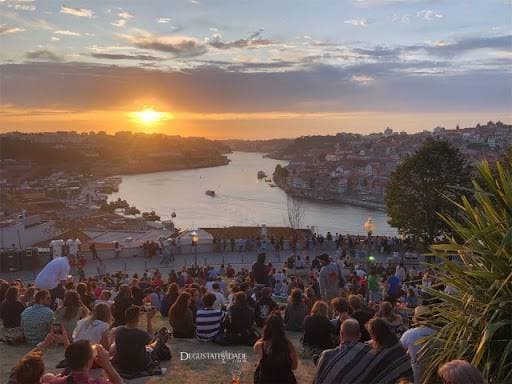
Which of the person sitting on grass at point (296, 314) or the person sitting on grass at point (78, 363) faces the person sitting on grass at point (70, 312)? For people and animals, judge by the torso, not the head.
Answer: the person sitting on grass at point (78, 363)

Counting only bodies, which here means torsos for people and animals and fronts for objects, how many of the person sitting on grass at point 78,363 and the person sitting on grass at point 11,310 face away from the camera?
2

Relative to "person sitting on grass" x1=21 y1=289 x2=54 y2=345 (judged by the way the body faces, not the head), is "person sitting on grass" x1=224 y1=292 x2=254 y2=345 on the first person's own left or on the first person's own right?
on the first person's own right

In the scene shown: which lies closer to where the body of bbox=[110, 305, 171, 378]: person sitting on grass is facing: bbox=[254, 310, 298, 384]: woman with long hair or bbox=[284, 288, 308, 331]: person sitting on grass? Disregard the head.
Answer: the person sitting on grass

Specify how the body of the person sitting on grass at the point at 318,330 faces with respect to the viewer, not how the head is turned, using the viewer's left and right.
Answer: facing away from the viewer

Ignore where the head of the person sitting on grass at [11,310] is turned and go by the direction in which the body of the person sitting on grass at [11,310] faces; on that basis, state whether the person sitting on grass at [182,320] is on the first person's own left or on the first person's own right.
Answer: on the first person's own right

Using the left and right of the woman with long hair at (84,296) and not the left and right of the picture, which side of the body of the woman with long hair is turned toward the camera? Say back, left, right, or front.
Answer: back

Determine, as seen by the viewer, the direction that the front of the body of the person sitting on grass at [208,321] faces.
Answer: away from the camera

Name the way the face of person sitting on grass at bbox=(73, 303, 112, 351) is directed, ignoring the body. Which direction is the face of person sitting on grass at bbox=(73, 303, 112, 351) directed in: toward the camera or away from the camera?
away from the camera

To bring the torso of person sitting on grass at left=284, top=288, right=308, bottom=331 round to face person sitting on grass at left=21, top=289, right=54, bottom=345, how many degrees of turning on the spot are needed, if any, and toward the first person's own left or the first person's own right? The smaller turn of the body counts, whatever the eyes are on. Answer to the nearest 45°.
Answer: approximately 135° to the first person's own left

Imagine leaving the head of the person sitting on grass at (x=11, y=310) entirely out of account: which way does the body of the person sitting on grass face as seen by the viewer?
away from the camera

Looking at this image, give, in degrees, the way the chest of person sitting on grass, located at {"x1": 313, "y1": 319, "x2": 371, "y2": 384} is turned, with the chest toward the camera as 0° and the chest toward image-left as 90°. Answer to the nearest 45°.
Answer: approximately 180°

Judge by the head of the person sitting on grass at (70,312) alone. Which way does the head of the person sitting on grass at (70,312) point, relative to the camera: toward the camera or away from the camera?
away from the camera
